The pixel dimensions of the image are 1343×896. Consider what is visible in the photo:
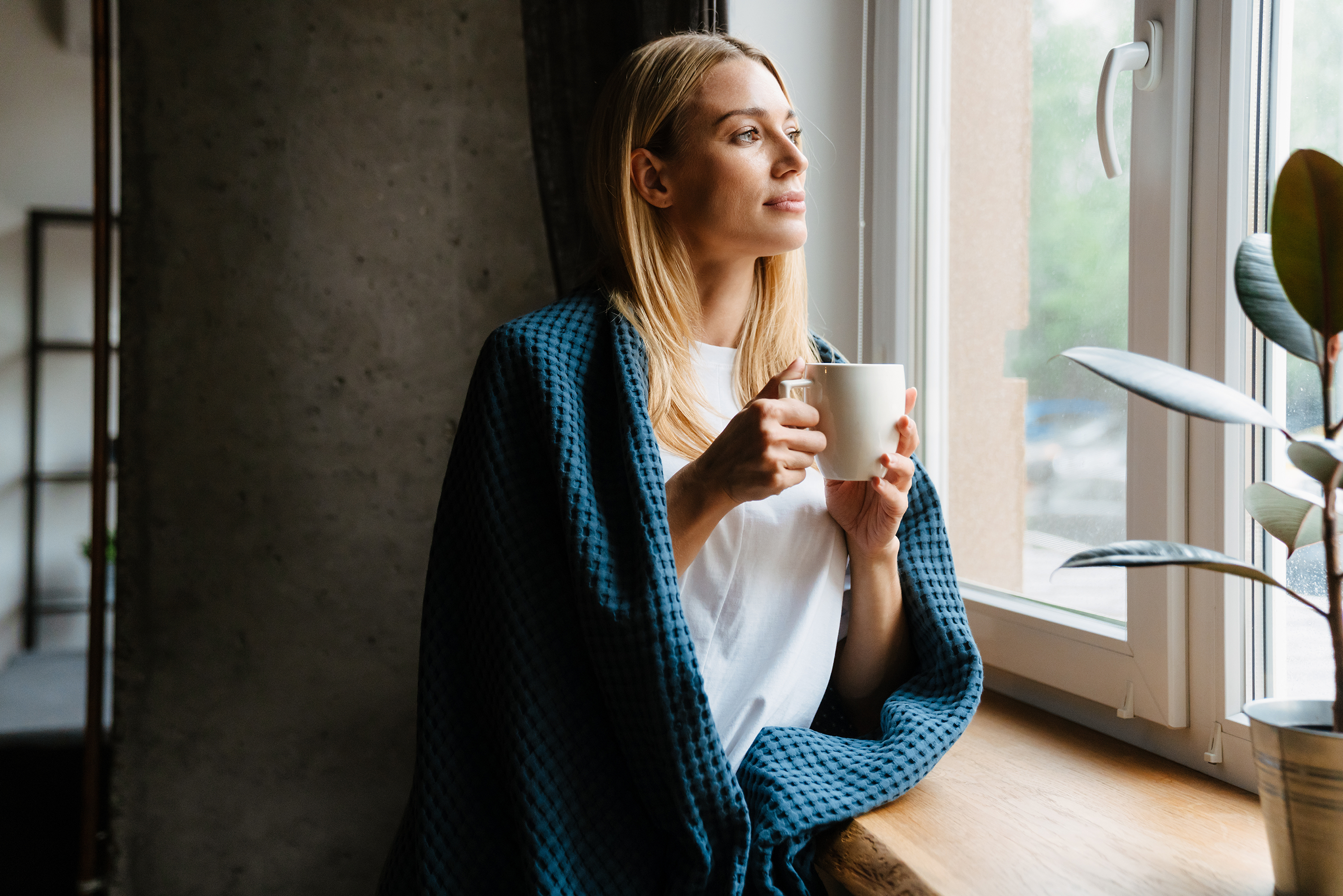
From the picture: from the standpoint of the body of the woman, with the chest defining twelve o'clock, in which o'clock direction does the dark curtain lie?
The dark curtain is roughly at 7 o'clock from the woman.

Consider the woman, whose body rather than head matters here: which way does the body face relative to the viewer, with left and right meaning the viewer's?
facing the viewer and to the right of the viewer

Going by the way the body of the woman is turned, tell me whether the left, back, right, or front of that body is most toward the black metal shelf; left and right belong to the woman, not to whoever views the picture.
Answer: back
